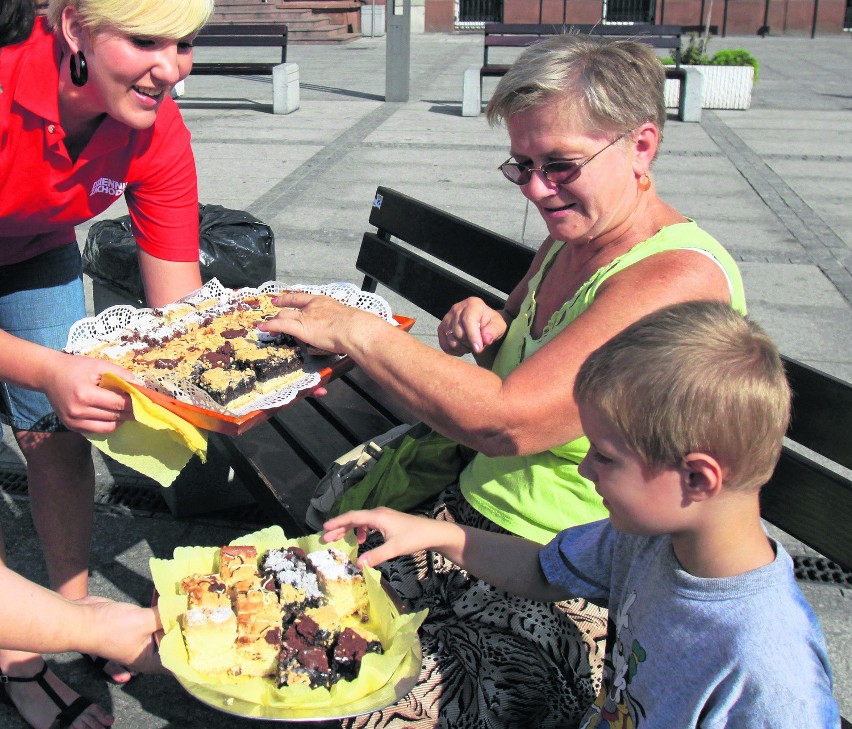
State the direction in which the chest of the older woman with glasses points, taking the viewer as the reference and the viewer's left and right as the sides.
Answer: facing the viewer and to the left of the viewer

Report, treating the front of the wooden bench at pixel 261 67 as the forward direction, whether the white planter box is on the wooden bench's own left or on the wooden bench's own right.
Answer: on the wooden bench's own left

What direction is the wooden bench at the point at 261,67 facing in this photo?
toward the camera

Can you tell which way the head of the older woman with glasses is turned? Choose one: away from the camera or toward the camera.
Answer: toward the camera

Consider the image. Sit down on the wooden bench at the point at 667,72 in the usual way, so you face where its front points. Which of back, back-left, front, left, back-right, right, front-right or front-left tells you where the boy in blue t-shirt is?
front

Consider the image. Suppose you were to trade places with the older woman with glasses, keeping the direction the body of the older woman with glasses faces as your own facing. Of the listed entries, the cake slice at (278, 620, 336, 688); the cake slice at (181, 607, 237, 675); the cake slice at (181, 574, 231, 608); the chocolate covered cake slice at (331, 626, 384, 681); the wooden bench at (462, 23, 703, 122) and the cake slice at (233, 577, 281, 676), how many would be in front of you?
5

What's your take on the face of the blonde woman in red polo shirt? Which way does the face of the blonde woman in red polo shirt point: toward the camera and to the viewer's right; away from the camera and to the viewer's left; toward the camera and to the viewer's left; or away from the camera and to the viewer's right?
toward the camera and to the viewer's right

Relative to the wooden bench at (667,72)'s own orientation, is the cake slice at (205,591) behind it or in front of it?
in front

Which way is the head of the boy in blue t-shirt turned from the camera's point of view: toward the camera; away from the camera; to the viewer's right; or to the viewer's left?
to the viewer's left

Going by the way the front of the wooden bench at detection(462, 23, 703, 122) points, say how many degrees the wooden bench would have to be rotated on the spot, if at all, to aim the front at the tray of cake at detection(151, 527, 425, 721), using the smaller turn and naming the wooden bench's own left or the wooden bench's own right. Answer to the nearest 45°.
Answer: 0° — it already faces it

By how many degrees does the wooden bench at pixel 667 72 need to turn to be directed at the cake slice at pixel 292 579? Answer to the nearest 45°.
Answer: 0° — it already faces it

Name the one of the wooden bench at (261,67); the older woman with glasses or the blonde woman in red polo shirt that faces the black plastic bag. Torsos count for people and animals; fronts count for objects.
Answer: the wooden bench

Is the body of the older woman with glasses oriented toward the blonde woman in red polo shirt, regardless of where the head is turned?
no

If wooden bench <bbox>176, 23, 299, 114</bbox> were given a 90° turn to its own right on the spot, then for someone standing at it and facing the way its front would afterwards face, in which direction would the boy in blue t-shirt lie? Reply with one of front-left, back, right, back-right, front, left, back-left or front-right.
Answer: left

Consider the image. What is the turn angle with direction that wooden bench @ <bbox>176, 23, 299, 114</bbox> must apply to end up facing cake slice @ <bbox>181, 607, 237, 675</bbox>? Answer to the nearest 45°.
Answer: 0° — it already faces it

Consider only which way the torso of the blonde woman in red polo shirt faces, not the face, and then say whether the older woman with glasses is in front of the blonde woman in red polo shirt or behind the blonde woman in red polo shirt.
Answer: in front

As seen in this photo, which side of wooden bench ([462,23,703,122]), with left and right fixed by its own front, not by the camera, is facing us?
front

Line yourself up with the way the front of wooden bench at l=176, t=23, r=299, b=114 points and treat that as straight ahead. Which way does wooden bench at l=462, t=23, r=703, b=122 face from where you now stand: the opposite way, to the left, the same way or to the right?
the same way

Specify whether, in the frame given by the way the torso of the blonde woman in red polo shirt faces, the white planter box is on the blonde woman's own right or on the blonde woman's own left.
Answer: on the blonde woman's own left

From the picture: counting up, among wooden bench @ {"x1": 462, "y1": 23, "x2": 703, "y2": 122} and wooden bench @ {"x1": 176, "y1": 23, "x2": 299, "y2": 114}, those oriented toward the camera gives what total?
2
